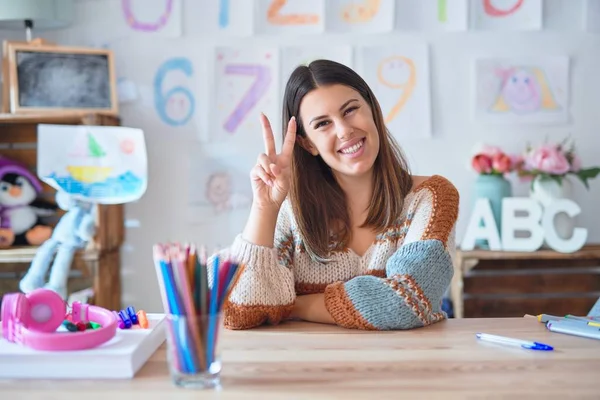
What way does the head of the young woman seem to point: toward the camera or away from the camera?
toward the camera

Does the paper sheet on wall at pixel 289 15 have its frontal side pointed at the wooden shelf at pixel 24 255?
no

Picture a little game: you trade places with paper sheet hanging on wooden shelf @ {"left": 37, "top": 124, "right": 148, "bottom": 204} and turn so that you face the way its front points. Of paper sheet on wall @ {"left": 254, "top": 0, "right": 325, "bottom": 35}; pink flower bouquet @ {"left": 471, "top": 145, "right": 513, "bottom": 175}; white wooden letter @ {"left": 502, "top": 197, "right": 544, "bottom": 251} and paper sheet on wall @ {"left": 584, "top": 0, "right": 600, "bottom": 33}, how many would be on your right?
0

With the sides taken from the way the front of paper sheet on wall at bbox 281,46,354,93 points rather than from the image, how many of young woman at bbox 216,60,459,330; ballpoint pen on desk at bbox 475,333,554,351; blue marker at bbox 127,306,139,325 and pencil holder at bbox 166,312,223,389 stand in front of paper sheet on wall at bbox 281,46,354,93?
4

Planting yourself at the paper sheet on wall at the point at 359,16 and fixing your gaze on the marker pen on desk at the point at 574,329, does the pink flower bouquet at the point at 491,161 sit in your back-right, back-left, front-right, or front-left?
front-left

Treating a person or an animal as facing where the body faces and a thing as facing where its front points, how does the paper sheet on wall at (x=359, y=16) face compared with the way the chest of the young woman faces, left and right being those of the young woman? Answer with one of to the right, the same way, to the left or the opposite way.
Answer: the same way

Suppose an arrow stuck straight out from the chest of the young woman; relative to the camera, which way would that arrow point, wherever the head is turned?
toward the camera

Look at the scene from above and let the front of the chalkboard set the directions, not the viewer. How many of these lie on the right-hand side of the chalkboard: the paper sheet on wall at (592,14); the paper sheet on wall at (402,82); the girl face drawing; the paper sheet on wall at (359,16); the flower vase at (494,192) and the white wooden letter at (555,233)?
0

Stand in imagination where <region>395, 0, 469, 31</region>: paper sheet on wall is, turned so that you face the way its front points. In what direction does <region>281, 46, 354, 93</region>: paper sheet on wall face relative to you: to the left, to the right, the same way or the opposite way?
the same way

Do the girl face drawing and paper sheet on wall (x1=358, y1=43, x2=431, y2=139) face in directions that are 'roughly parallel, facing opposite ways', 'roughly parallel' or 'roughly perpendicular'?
roughly parallel

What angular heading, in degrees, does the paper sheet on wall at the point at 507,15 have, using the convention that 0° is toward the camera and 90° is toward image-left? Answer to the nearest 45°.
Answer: approximately 0°

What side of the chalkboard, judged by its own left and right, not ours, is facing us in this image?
front

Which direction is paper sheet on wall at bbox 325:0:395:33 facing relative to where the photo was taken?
toward the camera

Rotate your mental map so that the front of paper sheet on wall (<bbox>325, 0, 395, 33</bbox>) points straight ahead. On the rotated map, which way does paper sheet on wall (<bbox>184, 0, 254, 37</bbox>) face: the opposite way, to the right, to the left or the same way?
the same way

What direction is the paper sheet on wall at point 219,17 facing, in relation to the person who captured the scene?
facing the viewer

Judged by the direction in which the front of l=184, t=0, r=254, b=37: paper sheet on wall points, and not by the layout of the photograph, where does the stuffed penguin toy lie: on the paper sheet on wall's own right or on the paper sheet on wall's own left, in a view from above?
on the paper sheet on wall's own right
